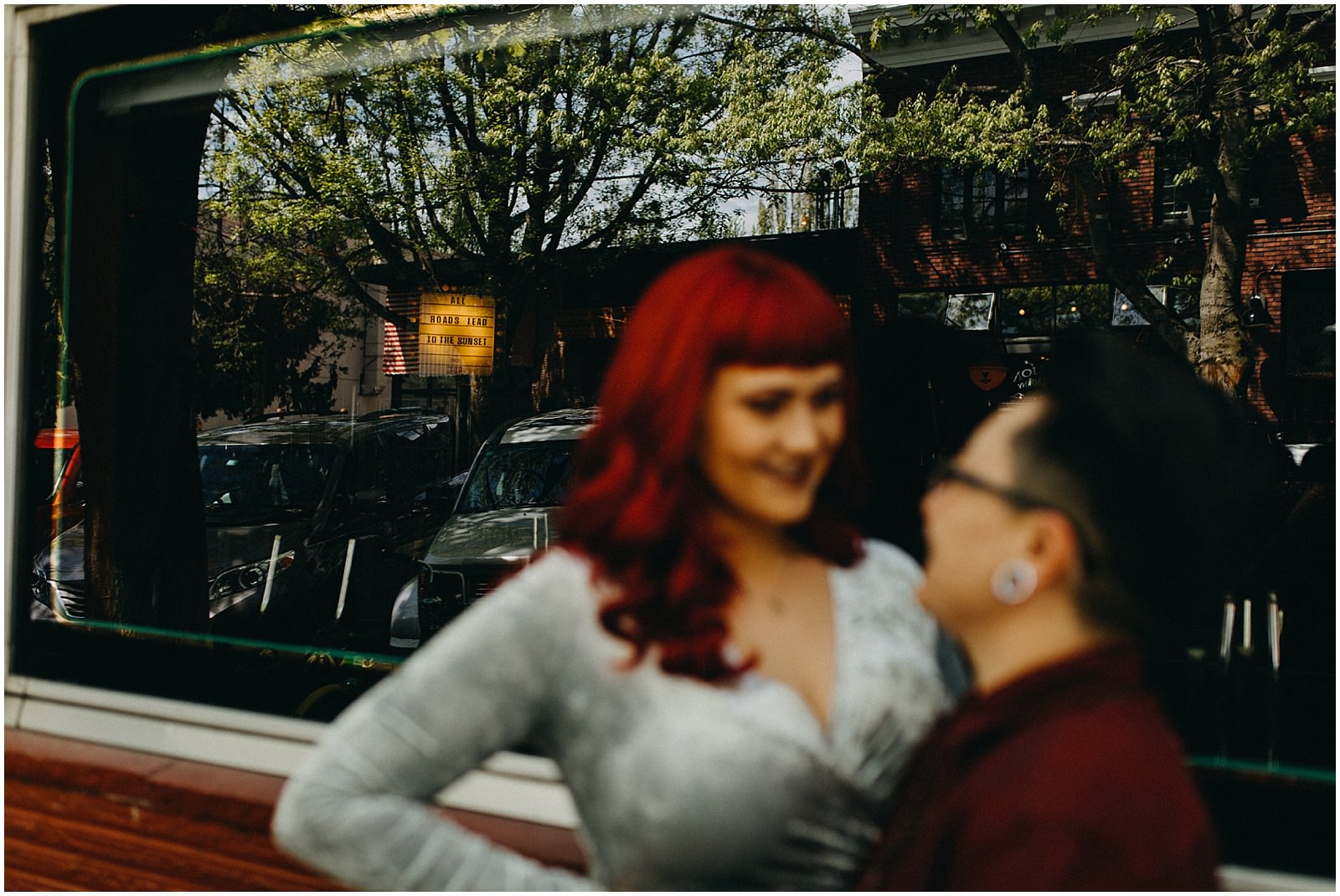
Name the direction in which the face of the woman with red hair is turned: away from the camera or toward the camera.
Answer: toward the camera

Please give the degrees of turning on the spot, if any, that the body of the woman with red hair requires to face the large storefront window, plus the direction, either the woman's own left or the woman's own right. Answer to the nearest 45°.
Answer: approximately 135° to the woman's own left

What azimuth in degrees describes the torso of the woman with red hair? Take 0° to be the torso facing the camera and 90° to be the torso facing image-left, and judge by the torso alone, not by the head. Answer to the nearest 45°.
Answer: approximately 315°

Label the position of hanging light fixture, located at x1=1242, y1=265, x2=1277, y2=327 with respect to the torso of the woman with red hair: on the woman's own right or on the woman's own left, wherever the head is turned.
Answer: on the woman's own left
